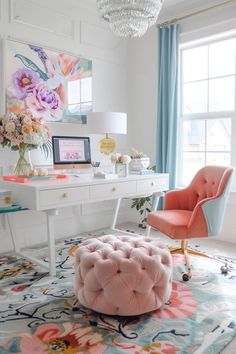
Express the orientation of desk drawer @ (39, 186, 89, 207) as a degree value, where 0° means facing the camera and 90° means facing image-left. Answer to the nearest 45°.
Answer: approximately 315°

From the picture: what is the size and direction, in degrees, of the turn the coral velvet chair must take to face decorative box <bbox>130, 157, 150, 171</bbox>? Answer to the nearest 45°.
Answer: approximately 90° to its right

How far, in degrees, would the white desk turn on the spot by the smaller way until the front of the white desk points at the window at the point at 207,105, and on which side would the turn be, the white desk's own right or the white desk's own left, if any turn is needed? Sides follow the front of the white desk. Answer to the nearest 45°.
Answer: approximately 90° to the white desk's own left

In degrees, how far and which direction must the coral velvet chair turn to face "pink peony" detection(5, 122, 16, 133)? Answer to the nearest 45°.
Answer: approximately 45° to its right

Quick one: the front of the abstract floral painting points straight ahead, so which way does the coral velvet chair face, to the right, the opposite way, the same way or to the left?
to the right

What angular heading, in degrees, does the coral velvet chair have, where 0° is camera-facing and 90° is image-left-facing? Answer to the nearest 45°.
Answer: approximately 45°

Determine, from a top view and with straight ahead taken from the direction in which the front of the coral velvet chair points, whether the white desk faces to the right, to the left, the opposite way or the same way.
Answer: to the left

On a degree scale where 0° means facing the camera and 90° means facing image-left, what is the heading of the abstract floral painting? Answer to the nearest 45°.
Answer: approximately 315°

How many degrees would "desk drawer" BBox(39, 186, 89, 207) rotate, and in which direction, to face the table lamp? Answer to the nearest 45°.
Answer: approximately 90° to its left
